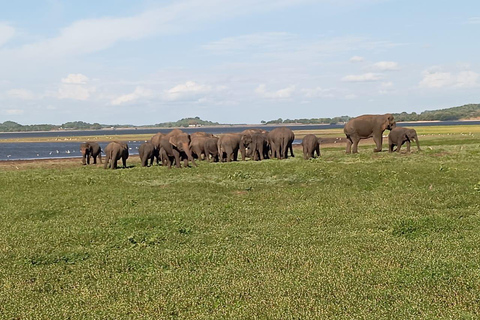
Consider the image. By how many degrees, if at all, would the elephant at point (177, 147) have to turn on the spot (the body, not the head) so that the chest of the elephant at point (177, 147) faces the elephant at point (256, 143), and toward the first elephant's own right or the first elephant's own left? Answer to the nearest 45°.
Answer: approximately 90° to the first elephant's own left

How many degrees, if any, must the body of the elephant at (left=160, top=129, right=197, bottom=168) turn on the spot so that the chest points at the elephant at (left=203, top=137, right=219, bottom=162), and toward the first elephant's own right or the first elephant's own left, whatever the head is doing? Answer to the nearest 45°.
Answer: approximately 90° to the first elephant's own left

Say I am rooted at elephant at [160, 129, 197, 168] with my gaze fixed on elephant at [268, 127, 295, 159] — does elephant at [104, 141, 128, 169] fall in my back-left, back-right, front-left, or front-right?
back-left

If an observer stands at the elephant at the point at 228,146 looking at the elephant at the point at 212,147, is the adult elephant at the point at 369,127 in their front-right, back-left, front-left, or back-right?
back-right

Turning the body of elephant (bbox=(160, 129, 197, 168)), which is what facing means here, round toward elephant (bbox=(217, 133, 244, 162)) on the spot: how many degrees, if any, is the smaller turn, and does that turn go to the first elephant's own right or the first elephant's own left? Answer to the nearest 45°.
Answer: approximately 90° to the first elephant's own left
